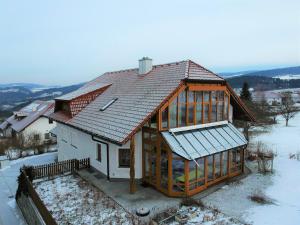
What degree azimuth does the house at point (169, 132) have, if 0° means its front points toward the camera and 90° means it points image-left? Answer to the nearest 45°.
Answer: approximately 315°

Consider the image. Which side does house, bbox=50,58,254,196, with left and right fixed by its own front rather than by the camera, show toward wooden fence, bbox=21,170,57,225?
right
